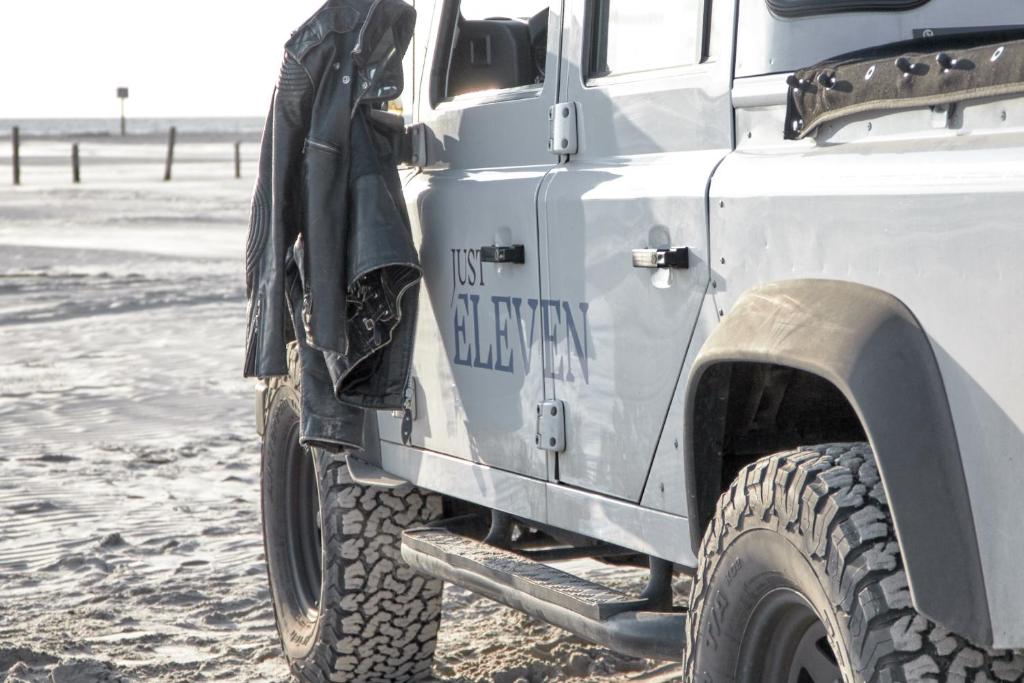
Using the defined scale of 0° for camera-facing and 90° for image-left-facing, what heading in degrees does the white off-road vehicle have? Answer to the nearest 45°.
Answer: approximately 135°

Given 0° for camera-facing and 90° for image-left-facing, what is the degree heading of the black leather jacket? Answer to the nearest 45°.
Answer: approximately 315°
